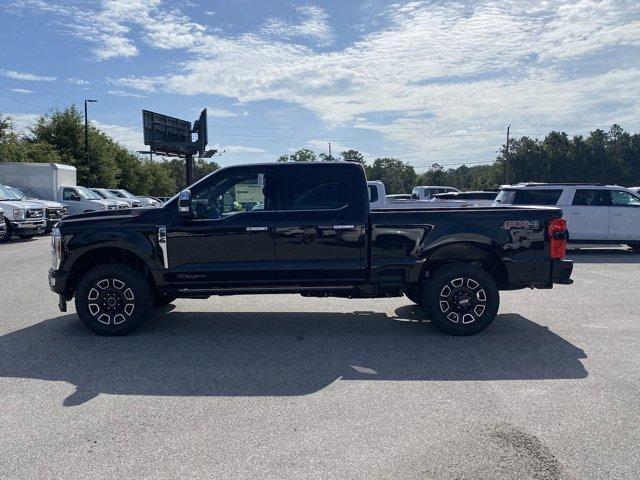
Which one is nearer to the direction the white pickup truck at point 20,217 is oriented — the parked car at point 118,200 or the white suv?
the white suv

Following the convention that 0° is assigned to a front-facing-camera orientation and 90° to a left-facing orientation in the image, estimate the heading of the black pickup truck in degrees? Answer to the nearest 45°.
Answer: approximately 90°

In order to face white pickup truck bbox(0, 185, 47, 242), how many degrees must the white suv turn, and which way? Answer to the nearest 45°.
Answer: approximately 180°

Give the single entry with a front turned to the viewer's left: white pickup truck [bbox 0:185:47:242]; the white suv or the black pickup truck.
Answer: the black pickup truck

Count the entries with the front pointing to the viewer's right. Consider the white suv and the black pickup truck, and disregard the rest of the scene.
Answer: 1

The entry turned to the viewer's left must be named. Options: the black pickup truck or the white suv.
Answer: the black pickup truck

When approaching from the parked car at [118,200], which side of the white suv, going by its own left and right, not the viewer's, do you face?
back

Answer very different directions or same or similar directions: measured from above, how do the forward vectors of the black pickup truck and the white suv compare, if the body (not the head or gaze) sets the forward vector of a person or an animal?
very different directions

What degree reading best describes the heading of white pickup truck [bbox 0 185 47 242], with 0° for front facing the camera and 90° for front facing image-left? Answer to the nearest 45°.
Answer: approximately 315°

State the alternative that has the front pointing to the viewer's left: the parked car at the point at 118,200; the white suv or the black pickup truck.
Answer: the black pickup truck

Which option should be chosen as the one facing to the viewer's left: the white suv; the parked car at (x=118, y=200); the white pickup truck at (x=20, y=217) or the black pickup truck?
the black pickup truck

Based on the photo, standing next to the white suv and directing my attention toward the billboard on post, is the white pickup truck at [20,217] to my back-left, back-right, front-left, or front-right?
front-left

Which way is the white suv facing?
to the viewer's right

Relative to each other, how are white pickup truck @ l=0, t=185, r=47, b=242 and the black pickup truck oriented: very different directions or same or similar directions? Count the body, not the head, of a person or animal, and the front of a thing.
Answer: very different directions

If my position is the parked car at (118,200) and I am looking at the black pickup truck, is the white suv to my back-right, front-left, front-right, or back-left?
front-left

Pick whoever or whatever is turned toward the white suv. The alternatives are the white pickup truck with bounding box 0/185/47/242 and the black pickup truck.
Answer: the white pickup truck
